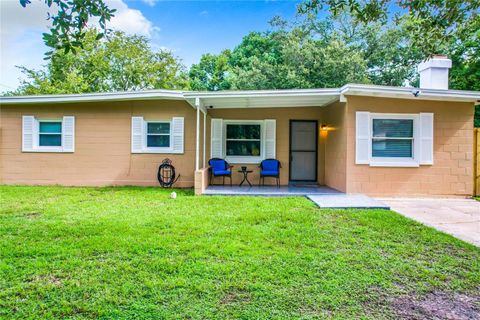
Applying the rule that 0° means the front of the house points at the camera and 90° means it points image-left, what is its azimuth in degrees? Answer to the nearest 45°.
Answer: approximately 0°

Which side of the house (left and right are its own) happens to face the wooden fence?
left

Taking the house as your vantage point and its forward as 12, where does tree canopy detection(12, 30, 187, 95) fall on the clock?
The tree canopy is roughly at 5 o'clock from the house.

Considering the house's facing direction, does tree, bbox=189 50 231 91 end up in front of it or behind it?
behind
